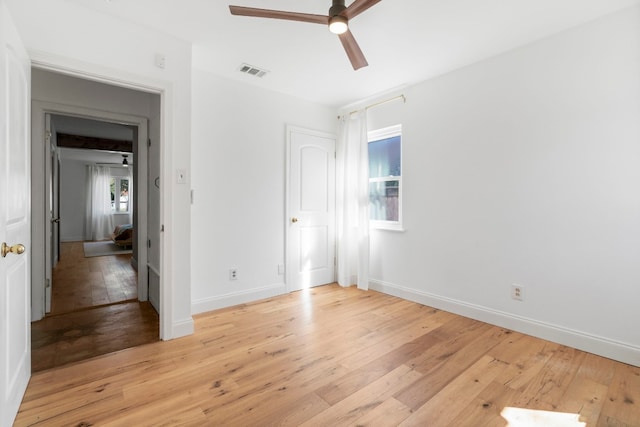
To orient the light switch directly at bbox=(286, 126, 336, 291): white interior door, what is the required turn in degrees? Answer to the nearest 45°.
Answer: approximately 135° to its left

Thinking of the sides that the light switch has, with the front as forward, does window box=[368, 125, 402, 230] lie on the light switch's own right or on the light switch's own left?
on the light switch's own left

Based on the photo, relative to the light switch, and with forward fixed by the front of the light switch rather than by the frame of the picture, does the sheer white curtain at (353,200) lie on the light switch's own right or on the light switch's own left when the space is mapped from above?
on the light switch's own left

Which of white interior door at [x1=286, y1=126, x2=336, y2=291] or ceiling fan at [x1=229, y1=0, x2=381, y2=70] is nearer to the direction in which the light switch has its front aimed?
the ceiling fan

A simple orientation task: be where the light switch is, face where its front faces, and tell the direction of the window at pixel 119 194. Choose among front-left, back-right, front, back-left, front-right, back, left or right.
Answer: back

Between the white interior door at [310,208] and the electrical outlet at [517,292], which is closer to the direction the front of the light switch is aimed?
the electrical outlet

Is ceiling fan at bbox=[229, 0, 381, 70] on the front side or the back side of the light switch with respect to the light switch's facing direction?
on the front side

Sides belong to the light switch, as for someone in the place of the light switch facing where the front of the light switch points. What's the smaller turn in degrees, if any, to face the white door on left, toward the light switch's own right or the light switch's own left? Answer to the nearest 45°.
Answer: approximately 45° to the light switch's own right

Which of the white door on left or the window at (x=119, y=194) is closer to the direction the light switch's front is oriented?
the white door on left
